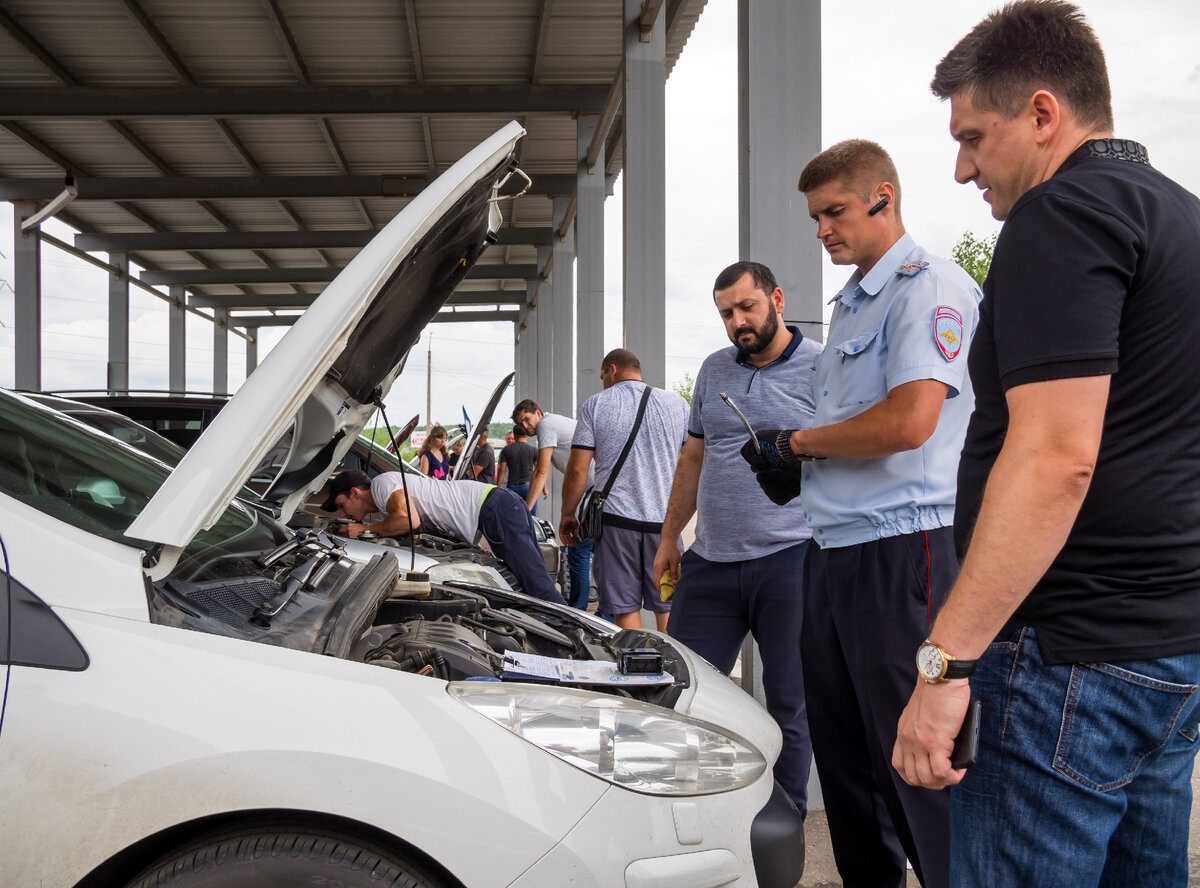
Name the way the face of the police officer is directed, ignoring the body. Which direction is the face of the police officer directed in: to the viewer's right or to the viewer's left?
to the viewer's left

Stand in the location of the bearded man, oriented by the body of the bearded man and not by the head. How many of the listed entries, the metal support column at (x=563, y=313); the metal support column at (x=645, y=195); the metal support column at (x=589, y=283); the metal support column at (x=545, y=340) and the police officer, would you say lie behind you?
4

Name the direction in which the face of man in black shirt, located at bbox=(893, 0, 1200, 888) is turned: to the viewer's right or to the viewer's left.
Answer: to the viewer's left

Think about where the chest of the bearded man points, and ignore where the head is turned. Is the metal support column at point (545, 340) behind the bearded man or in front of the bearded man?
behind

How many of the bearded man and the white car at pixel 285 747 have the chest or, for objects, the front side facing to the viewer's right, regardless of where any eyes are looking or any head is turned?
1

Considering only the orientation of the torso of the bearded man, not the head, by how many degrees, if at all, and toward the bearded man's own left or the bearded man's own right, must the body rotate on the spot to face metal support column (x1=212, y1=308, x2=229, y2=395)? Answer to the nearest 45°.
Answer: approximately 135° to the bearded man's own right

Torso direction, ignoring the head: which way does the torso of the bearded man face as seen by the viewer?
toward the camera

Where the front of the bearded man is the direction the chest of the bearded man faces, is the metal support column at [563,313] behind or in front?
behind

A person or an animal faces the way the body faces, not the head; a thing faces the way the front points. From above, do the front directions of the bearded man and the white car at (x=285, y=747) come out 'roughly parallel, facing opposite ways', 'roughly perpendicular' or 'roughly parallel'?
roughly perpendicular

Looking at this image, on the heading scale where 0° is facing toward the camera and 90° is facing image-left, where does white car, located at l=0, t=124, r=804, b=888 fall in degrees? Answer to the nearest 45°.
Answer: approximately 270°

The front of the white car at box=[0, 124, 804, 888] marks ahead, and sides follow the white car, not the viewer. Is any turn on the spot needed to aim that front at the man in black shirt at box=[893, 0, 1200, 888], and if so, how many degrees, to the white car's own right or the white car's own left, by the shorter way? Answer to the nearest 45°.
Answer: approximately 45° to the white car's own right

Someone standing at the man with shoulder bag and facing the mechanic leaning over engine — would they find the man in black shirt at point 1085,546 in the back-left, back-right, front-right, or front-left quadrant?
back-left

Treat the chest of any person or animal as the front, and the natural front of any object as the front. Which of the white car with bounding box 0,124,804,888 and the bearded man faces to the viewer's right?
the white car

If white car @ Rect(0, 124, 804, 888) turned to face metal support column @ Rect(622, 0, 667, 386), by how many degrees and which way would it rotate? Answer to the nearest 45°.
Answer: approximately 90° to its left

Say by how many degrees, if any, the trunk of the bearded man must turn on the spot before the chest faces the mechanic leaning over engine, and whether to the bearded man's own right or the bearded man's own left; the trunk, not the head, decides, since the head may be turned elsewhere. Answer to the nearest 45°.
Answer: approximately 135° to the bearded man's own right

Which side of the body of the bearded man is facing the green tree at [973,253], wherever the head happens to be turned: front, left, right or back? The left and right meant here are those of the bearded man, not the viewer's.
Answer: back
